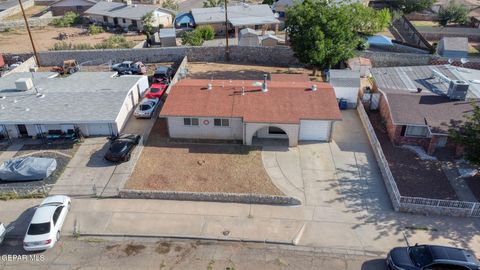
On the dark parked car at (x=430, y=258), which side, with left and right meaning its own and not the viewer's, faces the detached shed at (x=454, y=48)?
right

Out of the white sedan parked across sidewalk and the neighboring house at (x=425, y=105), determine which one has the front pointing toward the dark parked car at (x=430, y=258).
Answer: the neighboring house

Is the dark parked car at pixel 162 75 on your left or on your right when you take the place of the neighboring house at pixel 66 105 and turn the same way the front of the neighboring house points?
on your left

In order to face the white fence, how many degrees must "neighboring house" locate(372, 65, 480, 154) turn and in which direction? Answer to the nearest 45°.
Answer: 0° — it already faces it

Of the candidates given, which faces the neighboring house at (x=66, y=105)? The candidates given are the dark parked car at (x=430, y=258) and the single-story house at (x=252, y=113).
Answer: the dark parked car

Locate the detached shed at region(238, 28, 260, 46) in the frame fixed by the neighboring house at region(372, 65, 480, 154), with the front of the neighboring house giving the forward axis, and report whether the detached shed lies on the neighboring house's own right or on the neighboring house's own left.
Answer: on the neighboring house's own right

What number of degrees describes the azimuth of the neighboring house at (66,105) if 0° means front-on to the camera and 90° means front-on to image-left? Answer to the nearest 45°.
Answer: approximately 0°

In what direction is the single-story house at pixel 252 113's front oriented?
toward the camera

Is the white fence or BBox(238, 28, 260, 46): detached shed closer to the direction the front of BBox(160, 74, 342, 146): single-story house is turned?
the white fence

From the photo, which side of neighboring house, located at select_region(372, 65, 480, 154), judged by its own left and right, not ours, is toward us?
front

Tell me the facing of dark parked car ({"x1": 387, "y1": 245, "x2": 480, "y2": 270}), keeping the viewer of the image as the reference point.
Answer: facing to the left of the viewer

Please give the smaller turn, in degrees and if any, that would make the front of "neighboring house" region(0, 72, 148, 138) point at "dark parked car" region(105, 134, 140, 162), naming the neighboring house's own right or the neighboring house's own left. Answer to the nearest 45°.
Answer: approximately 45° to the neighboring house's own left

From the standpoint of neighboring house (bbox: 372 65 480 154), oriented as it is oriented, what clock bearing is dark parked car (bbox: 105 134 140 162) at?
The dark parked car is roughly at 2 o'clock from the neighboring house.

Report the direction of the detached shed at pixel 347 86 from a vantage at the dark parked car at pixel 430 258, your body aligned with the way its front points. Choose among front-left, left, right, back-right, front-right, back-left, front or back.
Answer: front-right
